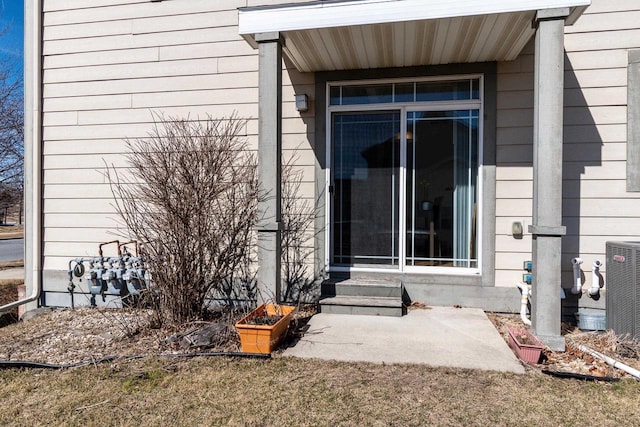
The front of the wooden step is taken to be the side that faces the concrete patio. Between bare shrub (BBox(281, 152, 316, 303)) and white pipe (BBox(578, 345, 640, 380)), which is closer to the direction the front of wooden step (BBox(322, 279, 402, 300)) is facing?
the white pipe

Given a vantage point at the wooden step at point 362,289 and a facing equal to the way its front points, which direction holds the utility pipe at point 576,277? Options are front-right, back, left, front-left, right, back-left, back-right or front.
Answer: left

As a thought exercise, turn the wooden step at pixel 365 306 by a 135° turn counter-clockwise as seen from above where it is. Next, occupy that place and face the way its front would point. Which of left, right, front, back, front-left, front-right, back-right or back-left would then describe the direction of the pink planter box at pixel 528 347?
right

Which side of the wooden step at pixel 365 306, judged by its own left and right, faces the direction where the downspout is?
right

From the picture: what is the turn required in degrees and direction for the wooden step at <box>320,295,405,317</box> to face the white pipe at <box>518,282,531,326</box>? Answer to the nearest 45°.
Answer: approximately 90° to its left

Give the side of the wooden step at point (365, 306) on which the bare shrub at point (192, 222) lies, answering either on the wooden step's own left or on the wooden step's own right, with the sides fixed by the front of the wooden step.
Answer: on the wooden step's own right

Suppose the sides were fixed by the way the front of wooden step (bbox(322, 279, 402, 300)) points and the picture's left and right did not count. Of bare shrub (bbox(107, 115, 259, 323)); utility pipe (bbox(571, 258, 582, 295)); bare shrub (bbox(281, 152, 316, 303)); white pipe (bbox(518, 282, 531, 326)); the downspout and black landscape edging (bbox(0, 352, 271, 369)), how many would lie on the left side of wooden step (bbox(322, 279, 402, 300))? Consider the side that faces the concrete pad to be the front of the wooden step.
2

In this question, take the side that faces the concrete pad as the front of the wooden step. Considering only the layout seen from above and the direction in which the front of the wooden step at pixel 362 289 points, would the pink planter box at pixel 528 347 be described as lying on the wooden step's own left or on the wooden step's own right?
on the wooden step's own left

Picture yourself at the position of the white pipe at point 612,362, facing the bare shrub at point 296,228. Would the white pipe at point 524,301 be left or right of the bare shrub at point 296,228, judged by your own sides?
right

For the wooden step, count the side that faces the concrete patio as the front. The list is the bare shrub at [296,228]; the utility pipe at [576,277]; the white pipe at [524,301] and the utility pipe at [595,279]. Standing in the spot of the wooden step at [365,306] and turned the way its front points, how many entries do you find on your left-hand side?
3

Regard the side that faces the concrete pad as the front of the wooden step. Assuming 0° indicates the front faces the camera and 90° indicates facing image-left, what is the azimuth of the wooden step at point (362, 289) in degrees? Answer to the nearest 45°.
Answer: approximately 0°

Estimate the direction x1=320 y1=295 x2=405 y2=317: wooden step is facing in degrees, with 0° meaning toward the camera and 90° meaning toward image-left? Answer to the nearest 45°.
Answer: approximately 0°

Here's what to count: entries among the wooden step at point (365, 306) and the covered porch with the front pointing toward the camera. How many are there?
2

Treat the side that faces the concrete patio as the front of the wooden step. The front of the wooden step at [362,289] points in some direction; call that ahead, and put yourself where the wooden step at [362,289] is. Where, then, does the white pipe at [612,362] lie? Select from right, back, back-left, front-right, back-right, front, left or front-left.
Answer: front-left

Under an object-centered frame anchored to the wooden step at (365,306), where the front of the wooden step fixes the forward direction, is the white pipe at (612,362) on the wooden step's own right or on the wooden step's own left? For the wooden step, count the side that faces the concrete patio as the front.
on the wooden step's own left

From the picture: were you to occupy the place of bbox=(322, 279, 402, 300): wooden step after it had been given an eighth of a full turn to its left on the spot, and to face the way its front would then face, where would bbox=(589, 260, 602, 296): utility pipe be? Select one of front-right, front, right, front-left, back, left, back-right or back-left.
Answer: front-left
